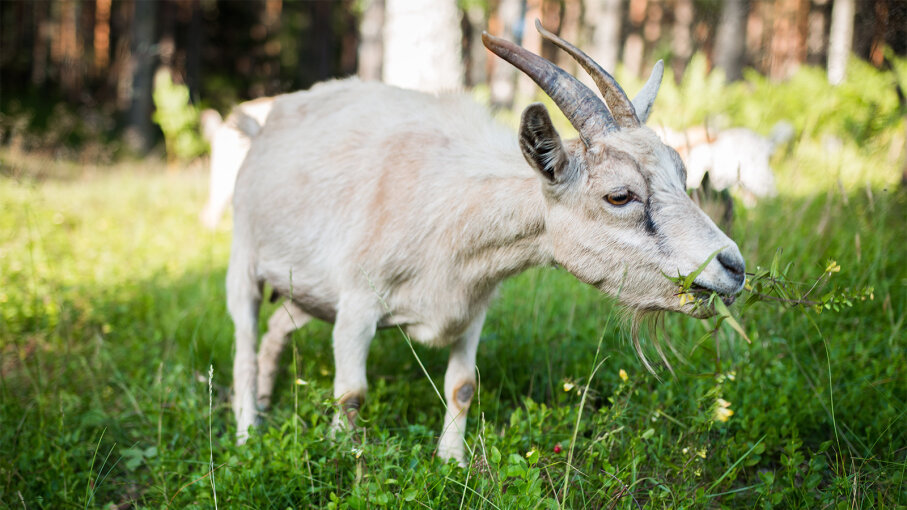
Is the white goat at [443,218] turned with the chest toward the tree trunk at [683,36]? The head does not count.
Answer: no

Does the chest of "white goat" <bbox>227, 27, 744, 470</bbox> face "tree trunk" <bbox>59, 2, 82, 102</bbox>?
no

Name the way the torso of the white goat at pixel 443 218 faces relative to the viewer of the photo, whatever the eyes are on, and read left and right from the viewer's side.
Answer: facing the viewer and to the right of the viewer

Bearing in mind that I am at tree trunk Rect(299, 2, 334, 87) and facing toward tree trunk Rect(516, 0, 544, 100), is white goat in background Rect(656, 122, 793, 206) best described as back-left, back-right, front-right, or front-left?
front-right

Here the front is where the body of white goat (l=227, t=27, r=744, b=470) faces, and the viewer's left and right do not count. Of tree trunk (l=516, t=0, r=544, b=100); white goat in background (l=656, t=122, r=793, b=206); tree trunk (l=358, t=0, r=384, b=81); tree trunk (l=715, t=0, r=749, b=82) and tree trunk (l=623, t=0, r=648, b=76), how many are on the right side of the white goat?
0

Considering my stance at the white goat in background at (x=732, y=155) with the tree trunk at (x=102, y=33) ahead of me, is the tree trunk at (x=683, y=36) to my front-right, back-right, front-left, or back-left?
front-right
